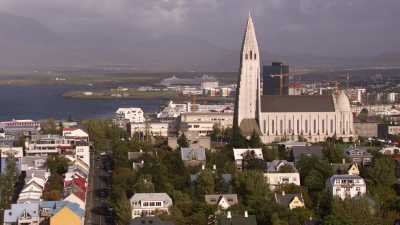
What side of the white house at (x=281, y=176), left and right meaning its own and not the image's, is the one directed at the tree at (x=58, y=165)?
right

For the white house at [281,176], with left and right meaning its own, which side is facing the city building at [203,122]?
back

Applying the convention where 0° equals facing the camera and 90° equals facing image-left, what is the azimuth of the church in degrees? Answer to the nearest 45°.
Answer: approximately 90°

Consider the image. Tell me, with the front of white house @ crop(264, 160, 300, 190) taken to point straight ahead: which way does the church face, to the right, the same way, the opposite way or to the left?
to the right

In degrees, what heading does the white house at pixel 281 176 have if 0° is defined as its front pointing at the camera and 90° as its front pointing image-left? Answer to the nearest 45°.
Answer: approximately 0°

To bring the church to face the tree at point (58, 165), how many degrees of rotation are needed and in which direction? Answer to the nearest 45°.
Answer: approximately 45° to its left

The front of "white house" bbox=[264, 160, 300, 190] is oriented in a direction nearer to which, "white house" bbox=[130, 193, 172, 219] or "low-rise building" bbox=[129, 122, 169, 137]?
the white house

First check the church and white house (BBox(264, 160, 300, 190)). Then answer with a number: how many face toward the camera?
1
